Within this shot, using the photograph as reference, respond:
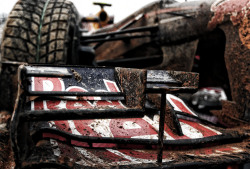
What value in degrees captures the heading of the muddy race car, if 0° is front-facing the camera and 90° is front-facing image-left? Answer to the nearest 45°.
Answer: approximately 315°
